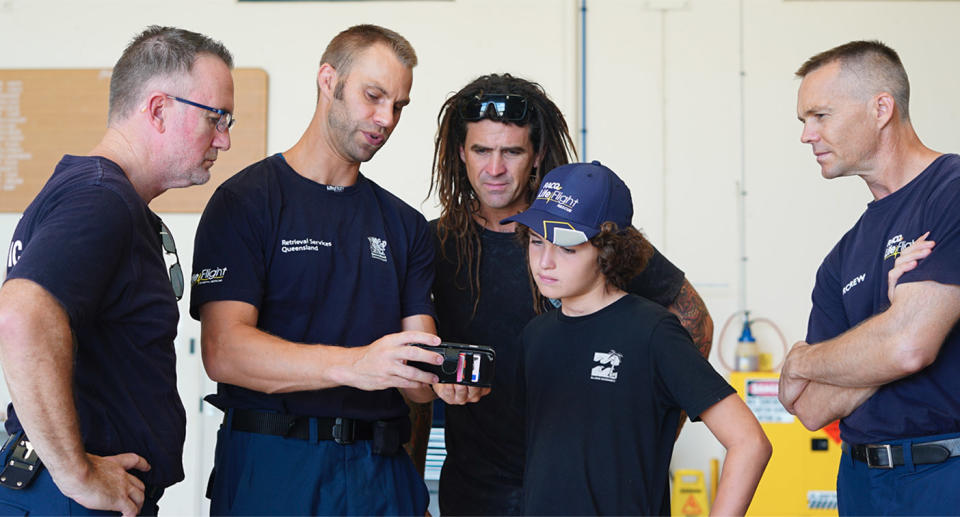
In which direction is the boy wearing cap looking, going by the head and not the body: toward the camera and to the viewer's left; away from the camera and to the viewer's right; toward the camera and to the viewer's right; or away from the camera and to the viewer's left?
toward the camera and to the viewer's left

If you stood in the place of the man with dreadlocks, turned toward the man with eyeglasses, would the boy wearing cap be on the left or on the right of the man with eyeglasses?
left

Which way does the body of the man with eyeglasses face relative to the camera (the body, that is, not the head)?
to the viewer's right

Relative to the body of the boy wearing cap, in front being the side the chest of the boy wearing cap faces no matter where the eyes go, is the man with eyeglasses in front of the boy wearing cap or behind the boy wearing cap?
in front

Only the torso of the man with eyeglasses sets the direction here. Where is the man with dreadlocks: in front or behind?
in front

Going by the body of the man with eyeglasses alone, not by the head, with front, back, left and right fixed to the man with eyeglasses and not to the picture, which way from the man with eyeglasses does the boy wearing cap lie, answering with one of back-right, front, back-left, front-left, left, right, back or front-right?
front

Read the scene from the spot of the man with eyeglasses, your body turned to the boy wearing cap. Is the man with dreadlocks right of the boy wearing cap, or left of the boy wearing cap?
left

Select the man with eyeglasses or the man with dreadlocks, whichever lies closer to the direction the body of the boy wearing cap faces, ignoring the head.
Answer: the man with eyeglasses

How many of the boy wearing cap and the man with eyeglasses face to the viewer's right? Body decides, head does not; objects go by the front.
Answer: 1

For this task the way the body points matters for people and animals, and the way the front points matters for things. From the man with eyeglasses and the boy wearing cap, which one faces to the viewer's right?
the man with eyeglasses

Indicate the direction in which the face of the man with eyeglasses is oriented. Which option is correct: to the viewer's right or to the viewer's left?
to the viewer's right

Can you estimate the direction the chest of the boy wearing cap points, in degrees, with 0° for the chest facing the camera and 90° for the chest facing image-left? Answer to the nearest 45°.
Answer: approximately 45°
